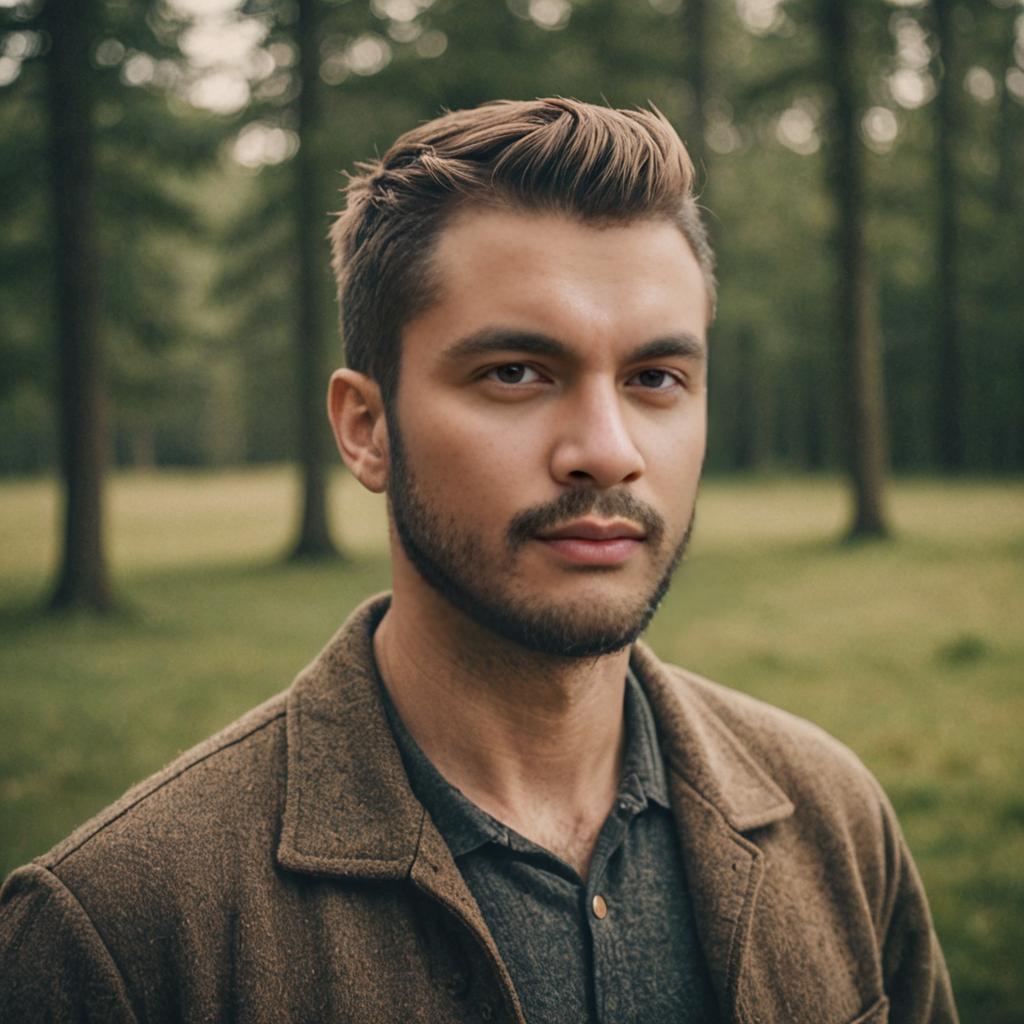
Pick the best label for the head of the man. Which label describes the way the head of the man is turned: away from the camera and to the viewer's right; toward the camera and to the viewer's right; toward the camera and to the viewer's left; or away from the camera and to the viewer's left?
toward the camera and to the viewer's right

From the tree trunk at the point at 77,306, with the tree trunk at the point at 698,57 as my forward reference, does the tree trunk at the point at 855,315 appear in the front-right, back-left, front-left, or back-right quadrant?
front-right

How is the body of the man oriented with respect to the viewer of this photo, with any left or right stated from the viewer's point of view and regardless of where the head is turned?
facing the viewer and to the right of the viewer

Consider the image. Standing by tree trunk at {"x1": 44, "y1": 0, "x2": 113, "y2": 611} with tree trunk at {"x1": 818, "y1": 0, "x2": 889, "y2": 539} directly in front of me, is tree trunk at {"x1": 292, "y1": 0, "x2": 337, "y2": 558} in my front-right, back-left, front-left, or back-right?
front-left

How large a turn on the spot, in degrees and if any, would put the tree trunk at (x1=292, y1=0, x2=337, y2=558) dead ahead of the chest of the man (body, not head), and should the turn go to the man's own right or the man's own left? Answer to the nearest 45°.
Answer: approximately 135° to the man's own left

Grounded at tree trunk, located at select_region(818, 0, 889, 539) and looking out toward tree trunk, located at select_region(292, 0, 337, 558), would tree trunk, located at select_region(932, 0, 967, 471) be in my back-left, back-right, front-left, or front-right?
back-right

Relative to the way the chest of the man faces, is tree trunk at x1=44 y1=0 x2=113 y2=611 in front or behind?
behind

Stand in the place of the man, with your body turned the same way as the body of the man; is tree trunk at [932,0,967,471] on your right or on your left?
on your left
